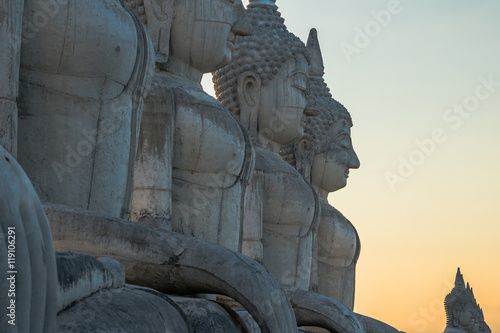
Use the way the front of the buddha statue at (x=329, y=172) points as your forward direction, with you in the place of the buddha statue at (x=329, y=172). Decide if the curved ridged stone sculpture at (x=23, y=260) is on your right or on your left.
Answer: on your right

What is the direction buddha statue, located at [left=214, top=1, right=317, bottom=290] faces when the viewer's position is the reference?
facing to the right of the viewer

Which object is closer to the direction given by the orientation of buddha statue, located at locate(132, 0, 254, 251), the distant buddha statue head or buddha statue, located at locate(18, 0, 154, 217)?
the distant buddha statue head

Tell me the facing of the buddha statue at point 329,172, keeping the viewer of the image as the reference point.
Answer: facing to the right of the viewer

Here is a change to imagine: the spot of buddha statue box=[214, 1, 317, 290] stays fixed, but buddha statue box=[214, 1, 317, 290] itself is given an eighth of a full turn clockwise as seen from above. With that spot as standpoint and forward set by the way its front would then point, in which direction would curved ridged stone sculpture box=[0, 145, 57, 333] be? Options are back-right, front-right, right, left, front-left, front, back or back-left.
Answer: front-right

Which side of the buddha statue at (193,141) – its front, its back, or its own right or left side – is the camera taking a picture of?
right

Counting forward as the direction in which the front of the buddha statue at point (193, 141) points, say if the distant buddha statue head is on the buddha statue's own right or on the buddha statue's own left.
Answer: on the buddha statue's own left
